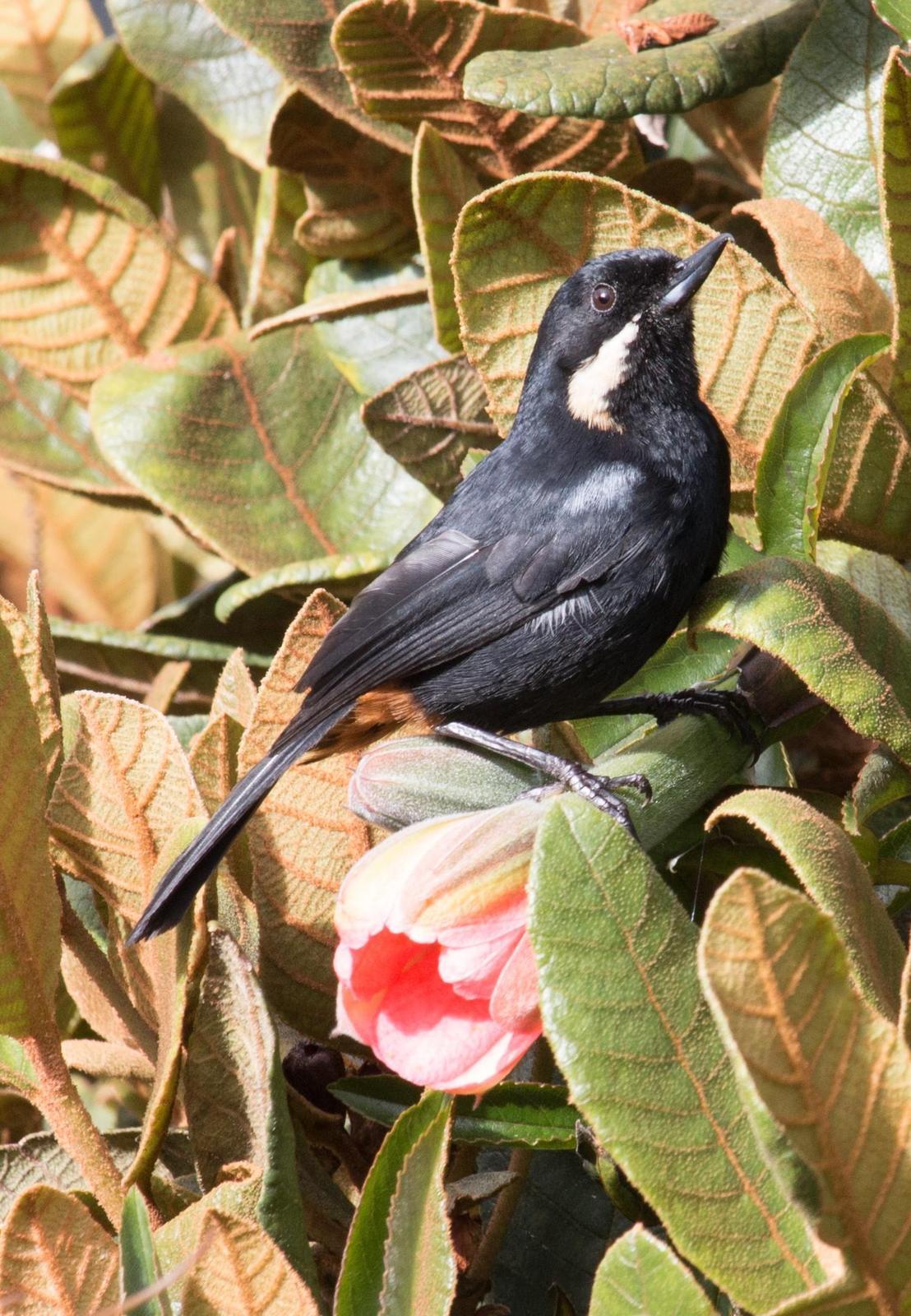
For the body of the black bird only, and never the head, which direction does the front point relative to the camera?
to the viewer's right
